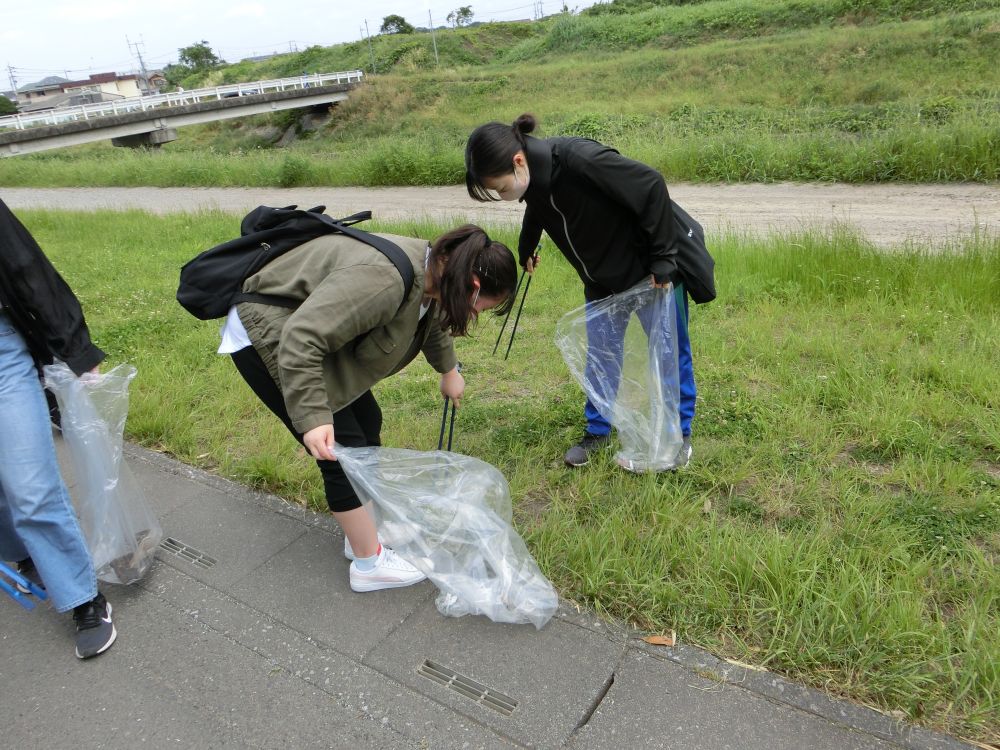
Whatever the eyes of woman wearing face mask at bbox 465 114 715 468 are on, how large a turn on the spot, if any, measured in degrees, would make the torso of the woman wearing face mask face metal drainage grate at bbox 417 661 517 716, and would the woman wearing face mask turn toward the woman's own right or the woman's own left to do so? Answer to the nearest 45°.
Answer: approximately 45° to the woman's own left

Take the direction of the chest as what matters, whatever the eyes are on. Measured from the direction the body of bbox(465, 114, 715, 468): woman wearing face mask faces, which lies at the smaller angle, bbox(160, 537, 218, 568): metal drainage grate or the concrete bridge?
the metal drainage grate

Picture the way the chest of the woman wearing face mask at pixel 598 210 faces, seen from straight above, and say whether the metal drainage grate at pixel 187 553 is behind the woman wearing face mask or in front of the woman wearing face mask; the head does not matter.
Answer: in front

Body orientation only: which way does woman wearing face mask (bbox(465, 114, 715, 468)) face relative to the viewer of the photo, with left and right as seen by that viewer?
facing the viewer and to the left of the viewer

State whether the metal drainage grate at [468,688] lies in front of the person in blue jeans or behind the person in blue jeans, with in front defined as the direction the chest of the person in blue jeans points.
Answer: in front

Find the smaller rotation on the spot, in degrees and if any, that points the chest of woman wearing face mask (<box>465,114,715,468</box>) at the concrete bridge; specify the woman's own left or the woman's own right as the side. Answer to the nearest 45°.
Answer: approximately 90° to the woman's own right

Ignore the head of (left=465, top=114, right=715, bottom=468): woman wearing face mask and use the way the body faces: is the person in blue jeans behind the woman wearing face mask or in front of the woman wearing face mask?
in front
